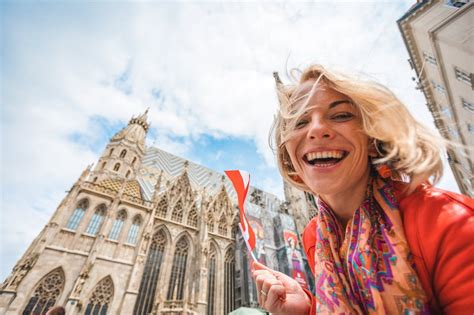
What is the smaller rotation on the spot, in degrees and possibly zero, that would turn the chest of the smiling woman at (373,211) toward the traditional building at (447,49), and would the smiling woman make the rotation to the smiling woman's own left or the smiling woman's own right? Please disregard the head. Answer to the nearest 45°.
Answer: approximately 180°

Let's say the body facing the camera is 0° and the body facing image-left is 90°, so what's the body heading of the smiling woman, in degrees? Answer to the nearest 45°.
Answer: approximately 45°

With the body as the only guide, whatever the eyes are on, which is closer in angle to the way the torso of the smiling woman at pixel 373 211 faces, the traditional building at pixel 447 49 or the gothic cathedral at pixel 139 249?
the gothic cathedral

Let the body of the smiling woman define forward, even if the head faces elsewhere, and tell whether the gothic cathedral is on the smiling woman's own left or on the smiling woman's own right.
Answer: on the smiling woman's own right

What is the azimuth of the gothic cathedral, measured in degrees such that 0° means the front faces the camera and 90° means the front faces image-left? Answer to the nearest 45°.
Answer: approximately 45°

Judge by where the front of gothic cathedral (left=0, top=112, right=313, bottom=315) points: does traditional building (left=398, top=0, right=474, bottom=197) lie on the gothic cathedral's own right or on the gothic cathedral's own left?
on the gothic cathedral's own left
